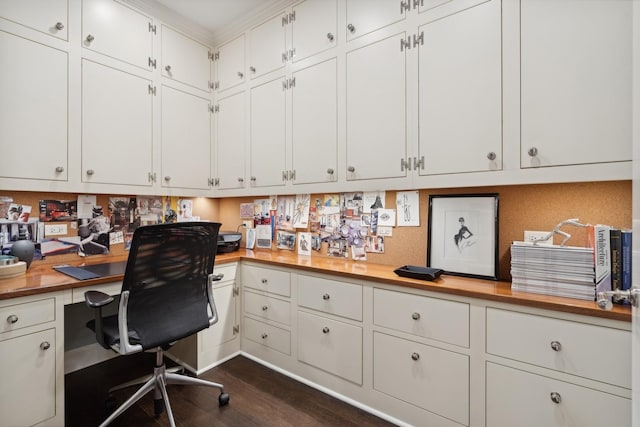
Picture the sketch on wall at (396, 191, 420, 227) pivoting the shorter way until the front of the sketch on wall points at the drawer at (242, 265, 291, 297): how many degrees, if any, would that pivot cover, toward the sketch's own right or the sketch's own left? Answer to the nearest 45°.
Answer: approximately 90° to the sketch's own right

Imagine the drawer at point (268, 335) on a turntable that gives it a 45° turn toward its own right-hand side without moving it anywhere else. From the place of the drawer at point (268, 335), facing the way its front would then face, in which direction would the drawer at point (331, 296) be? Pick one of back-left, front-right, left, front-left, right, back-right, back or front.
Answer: back-left

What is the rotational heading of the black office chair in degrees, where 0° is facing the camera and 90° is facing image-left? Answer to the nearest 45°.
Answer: approximately 135°

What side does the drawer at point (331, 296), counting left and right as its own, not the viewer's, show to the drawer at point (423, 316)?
left

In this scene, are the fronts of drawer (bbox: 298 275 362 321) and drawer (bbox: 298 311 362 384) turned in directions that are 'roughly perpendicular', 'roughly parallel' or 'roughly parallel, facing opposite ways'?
roughly parallel

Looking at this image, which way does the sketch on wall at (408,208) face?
toward the camera

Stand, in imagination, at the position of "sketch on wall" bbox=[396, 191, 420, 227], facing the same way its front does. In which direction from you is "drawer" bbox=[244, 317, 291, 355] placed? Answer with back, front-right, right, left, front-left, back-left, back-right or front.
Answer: right

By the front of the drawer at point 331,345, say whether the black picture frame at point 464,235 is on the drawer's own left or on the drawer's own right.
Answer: on the drawer's own left

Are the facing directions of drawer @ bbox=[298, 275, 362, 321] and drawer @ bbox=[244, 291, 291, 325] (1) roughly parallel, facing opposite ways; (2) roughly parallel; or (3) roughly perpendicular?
roughly parallel

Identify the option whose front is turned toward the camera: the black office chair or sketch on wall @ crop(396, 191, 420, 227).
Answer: the sketch on wall

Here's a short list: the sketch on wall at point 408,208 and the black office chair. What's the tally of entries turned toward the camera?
1

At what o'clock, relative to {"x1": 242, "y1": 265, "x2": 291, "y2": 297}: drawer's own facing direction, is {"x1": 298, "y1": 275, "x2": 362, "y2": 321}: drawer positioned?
{"x1": 298, "y1": 275, "x2": 362, "y2": 321}: drawer is roughly at 9 o'clock from {"x1": 242, "y1": 265, "x2": 291, "y2": 297}: drawer.

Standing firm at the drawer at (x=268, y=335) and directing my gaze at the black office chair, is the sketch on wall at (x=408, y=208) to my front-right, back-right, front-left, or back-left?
back-left

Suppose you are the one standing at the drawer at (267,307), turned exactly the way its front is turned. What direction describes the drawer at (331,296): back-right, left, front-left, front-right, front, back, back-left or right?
left

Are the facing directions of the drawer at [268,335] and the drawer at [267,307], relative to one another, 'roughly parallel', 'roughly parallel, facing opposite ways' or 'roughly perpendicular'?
roughly parallel

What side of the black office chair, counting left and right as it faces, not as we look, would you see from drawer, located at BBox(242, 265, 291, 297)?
right

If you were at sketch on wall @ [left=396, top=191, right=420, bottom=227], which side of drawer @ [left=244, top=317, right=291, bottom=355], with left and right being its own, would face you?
left
